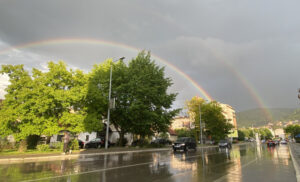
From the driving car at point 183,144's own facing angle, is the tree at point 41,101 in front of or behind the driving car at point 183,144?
in front

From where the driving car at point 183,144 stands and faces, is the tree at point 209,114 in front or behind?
behind

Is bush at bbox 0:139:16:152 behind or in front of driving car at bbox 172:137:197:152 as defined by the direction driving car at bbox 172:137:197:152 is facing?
in front

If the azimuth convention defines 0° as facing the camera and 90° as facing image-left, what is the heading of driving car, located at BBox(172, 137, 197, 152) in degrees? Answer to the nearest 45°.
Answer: approximately 45°
